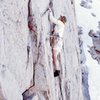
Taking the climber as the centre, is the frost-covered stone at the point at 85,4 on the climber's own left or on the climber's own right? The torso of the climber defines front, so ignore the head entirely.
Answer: on the climber's own right

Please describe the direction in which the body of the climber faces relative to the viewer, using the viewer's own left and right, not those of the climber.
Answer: facing away from the viewer and to the left of the viewer
